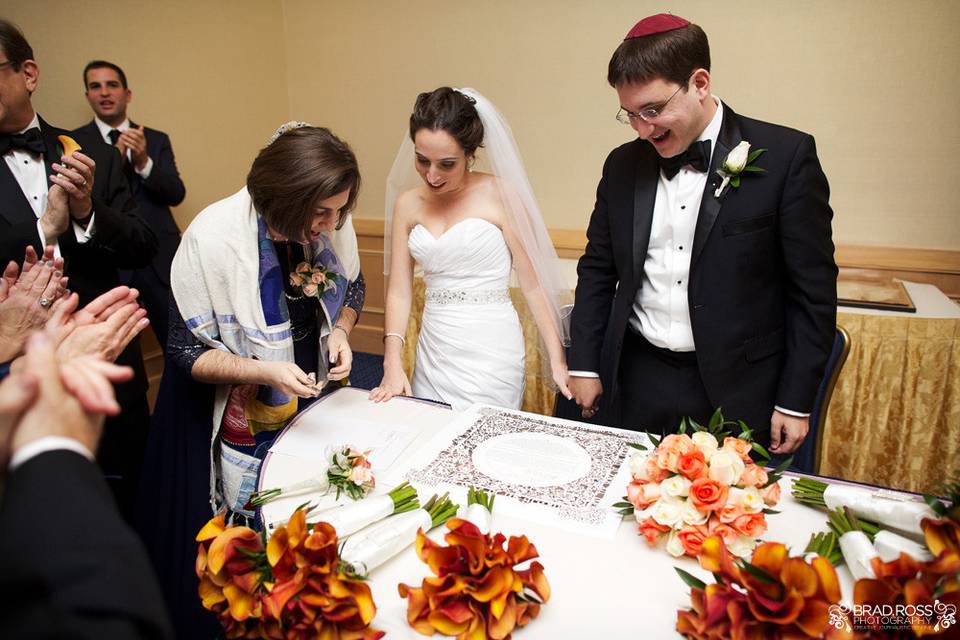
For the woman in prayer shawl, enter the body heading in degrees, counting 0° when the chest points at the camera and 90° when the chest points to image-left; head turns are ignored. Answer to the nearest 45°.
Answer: approximately 315°

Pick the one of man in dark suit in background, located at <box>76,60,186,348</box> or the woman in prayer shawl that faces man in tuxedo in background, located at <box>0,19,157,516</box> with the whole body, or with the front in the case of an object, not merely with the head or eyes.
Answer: man in dark suit in background, located at <box>76,60,186,348</box>

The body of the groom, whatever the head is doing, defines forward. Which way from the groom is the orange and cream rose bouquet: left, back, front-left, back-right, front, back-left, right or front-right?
front-left

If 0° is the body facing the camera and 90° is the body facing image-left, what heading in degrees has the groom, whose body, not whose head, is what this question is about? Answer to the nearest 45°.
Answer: approximately 45°

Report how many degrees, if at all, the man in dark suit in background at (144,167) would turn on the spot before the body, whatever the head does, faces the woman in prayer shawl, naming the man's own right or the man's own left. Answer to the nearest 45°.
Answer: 0° — they already face them

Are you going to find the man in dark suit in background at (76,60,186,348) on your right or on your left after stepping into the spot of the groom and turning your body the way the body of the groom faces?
on your right

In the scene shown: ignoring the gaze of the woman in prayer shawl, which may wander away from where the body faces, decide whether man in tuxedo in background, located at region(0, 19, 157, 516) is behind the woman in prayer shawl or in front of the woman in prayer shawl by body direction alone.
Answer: behind

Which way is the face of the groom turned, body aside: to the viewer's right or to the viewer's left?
to the viewer's left

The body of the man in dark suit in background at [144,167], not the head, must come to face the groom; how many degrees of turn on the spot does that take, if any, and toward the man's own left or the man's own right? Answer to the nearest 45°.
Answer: approximately 45° to the man's own left
